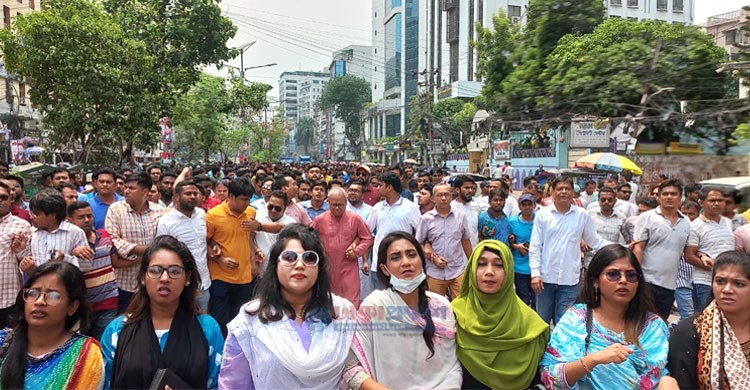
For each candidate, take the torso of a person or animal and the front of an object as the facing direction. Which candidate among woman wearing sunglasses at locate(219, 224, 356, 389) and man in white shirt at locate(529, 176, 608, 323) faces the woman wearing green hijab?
the man in white shirt

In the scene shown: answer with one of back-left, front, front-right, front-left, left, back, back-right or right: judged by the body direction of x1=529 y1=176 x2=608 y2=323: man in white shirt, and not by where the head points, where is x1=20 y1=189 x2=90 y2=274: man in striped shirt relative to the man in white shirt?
front-right

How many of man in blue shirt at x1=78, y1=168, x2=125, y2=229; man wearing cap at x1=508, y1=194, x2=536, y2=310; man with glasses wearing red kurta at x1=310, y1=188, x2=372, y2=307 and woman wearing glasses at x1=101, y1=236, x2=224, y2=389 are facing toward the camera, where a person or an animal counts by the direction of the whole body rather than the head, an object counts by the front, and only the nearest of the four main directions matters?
4

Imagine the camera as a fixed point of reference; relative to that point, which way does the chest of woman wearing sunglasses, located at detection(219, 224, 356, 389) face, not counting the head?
toward the camera

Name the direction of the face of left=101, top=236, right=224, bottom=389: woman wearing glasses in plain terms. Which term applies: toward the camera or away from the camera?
toward the camera

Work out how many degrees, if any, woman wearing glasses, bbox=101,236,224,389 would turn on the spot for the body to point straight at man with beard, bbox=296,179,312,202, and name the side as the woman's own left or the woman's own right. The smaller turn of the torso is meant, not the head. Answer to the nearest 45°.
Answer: approximately 180°

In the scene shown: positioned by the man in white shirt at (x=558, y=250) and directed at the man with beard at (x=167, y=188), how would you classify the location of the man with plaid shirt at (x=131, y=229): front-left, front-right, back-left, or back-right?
front-left

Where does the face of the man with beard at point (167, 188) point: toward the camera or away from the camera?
toward the camera

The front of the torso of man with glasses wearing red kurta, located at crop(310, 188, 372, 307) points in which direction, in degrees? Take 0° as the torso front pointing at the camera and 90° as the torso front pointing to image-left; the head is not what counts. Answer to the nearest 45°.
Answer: approximately 0°

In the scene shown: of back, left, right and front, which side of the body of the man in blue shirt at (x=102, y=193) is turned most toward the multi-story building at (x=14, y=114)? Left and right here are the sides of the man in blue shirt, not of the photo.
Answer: back

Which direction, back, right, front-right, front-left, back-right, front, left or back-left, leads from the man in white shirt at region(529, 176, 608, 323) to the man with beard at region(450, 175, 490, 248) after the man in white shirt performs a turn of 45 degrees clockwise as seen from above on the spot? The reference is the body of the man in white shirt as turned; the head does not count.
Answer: right

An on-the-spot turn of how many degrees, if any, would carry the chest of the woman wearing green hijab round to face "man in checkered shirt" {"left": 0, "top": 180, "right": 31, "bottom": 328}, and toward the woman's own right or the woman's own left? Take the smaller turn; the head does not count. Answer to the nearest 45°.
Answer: approximately 90° to the woman's own right

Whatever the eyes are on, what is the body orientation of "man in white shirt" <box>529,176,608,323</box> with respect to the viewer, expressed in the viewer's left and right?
facing the viewer

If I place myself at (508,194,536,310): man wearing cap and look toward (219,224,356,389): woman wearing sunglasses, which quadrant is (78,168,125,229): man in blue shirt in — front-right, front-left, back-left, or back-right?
front-right
